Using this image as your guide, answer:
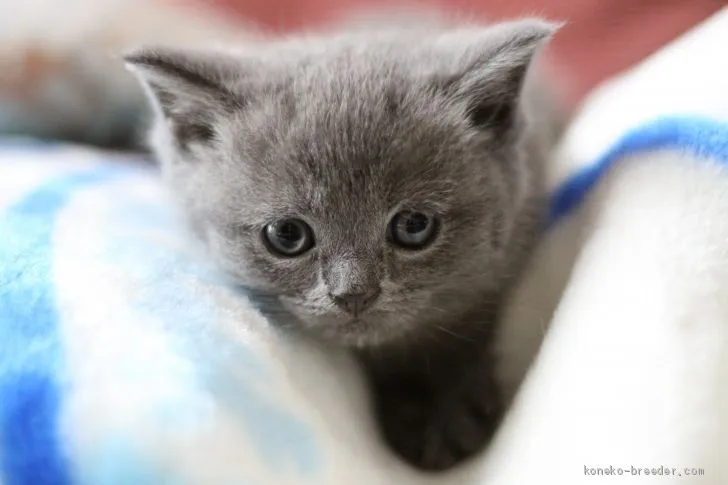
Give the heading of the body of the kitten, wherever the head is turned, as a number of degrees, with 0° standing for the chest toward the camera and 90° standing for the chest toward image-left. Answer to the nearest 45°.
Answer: approximately 0°
